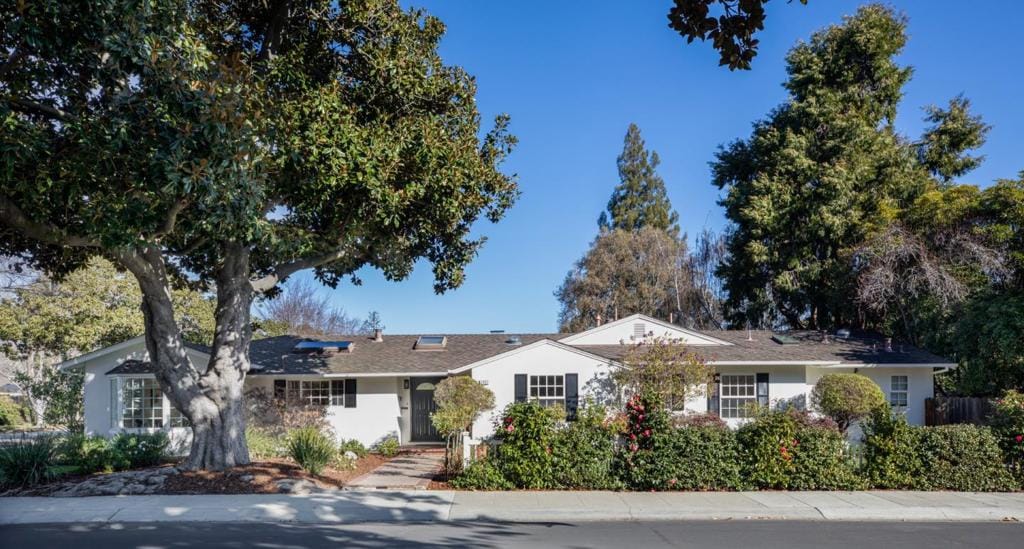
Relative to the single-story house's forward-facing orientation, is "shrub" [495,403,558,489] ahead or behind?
ahead

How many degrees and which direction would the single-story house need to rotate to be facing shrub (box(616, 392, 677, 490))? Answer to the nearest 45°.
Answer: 0° — it already faces it

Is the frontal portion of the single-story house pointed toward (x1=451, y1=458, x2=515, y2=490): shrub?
yes

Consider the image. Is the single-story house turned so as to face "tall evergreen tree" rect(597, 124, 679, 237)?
no

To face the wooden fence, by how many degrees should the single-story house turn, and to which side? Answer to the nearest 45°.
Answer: approximately 90° to its left

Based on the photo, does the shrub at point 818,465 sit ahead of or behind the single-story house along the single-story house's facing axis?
ahead

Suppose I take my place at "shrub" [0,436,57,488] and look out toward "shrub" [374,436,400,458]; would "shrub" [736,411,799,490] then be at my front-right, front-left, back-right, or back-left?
front-right

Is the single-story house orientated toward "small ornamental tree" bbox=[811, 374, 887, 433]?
no

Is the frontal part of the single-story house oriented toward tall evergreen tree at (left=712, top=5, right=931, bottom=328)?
no

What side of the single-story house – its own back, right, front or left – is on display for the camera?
front
